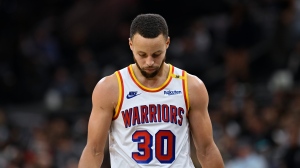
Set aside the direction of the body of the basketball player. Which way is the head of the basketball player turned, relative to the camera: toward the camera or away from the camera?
toward the camera

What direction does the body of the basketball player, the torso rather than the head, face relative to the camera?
toward the camera
